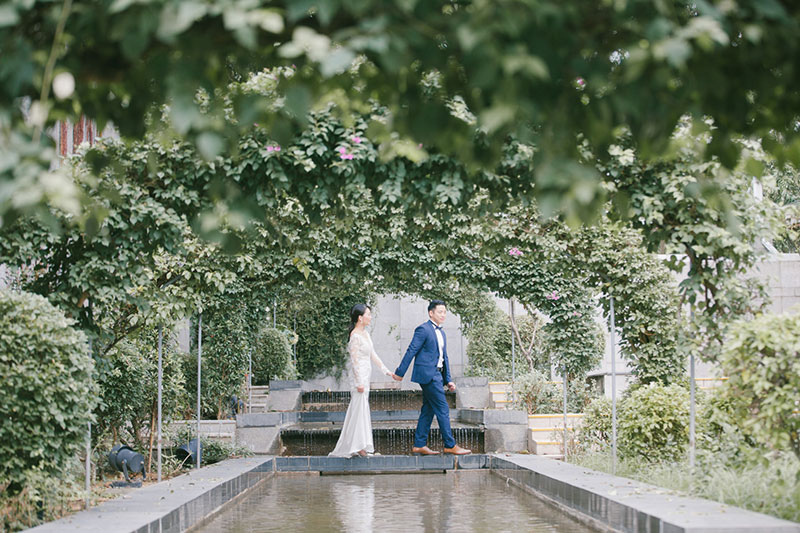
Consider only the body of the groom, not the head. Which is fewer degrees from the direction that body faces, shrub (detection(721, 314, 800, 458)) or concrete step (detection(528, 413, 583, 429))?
the shrub

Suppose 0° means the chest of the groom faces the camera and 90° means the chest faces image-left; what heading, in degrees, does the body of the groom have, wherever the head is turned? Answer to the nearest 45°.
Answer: approximately 315°

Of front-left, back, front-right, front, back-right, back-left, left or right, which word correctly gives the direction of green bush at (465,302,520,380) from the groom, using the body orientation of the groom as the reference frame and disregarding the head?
back-left

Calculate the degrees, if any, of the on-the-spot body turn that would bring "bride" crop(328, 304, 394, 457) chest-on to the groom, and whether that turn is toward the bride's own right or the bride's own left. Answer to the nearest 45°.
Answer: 0° — they already face them

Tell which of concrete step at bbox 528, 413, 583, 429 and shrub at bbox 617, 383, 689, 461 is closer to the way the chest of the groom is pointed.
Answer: the shrub

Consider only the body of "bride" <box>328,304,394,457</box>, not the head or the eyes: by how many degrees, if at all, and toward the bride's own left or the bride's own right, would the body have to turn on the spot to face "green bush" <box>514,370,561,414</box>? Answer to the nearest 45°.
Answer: approximately 45° to the bride's own left

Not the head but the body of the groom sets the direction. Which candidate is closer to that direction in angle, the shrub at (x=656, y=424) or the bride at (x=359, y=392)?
the shrub

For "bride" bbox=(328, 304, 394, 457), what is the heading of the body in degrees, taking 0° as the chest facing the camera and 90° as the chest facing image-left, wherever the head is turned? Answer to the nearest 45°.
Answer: approximately 270°
